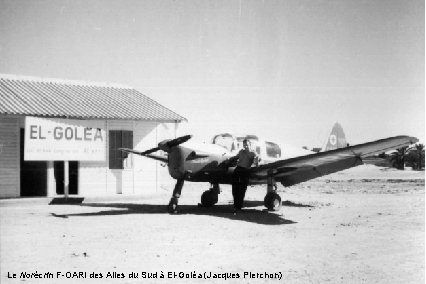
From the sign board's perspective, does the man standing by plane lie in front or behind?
in front

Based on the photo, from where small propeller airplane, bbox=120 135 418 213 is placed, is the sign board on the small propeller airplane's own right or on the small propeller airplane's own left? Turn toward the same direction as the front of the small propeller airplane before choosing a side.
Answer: on the small propeller airplane's own right

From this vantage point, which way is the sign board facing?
toward the camera

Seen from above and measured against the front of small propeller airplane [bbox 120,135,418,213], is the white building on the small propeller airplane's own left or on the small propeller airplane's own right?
on the small propeller airplane's own right

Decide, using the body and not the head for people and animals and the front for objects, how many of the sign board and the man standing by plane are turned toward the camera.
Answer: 2

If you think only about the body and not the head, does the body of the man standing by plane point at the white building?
no

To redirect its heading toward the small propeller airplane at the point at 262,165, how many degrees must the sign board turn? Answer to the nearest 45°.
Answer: approximately 45° to its left

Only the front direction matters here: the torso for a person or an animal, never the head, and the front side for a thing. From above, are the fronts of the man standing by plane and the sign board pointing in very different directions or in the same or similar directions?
same or similar directions

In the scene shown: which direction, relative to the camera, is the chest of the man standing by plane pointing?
toward the camera

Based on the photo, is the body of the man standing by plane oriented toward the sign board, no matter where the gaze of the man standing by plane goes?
no
